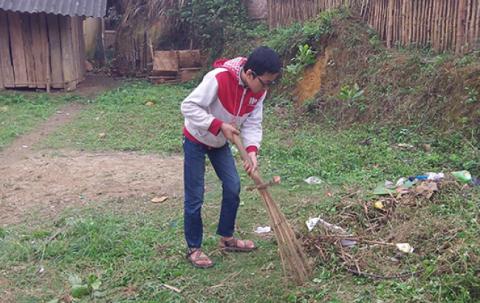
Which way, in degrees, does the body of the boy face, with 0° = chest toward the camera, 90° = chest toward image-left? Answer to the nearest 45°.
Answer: approximately 315°

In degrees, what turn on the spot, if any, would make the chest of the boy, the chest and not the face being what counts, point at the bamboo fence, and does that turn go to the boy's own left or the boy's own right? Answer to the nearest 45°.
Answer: approximately 90° to the boy's own left

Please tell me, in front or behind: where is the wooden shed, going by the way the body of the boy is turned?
behind

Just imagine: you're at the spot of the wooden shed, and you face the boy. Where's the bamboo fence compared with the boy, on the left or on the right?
left

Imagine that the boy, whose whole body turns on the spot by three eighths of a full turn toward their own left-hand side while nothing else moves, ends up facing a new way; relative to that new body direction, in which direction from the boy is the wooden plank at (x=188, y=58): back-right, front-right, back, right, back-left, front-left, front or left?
front

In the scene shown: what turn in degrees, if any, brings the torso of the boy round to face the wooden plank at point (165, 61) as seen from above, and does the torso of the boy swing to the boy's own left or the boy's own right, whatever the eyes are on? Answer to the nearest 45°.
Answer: approximately 135° to the boy's own left
